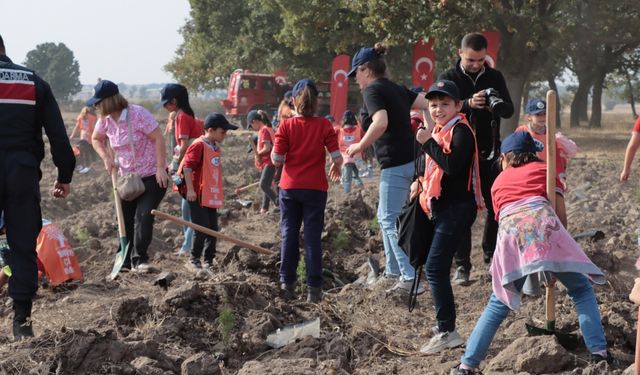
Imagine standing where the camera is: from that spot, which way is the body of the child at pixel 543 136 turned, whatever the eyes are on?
toward the camera

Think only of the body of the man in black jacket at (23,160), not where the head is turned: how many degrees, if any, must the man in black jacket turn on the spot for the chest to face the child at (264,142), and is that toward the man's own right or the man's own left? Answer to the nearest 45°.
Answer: approximately 45° to the man's own right

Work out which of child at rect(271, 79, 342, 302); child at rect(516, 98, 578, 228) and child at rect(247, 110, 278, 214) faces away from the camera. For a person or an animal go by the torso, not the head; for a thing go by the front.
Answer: child at rect(271, 79, 342, 302)

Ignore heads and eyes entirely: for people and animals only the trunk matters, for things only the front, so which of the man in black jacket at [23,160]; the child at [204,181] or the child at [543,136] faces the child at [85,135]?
the man in black jacket

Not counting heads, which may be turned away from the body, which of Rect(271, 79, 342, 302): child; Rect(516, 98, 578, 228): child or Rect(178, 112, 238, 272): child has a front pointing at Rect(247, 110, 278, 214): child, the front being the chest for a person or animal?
Rect(271, 79, 342, 302): child

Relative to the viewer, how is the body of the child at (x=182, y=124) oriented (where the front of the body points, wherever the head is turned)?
to the viewer's left

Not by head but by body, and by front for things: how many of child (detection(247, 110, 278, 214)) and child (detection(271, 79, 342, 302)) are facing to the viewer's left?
1

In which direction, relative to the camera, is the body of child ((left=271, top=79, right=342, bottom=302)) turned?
away from the camera

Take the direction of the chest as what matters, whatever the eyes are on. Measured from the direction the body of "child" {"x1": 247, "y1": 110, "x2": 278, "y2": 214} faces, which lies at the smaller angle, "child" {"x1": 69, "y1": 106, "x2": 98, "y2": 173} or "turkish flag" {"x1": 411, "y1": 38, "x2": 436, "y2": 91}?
the child

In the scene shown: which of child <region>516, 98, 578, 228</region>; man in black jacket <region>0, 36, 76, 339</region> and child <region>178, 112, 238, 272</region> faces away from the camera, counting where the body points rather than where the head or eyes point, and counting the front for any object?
the man in black jacket

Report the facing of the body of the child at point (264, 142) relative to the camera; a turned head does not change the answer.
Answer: to the viewer's left

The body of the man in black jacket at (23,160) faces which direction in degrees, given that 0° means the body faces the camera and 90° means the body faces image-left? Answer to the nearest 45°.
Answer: approximately 180°

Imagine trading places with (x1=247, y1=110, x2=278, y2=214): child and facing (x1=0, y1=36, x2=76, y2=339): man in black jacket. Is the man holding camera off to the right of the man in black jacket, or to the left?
left

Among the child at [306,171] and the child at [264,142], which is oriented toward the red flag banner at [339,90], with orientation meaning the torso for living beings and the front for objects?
the child at [306,171]
